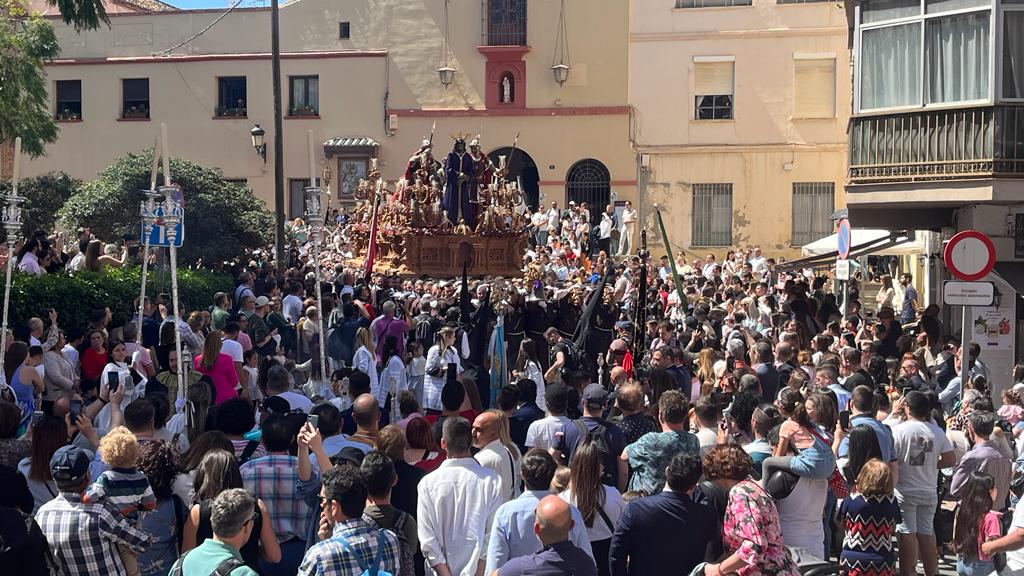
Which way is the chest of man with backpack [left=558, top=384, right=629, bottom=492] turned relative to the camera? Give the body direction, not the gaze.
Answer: away from the camera

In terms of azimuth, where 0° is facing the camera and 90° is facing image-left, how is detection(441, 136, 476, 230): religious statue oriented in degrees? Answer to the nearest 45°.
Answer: approximately 0°

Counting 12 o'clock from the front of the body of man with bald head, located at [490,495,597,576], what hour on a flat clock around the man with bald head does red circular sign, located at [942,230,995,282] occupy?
The red circular sign is roughly at 1 o'clock from the man with bald head.

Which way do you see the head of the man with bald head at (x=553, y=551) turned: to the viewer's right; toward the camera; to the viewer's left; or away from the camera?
away from the camera

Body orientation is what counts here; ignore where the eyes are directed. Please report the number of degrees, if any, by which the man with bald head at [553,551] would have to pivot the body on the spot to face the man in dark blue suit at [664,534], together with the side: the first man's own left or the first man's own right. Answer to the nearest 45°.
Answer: approximately 45° to the first man's own right

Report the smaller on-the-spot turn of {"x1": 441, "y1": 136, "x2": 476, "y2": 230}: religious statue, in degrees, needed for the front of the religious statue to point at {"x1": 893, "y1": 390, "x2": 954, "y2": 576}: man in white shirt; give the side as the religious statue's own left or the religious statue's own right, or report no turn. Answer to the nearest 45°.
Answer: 0° — it already faces them

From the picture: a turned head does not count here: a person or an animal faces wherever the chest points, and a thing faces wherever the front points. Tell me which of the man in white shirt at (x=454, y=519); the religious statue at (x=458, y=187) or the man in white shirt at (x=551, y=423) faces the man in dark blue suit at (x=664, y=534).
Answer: the religious statue

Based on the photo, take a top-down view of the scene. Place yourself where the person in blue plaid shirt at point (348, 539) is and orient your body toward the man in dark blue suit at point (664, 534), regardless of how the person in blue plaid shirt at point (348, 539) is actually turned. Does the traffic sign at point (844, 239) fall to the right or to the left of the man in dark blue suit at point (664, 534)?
left

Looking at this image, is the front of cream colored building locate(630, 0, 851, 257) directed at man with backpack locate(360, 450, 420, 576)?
yes

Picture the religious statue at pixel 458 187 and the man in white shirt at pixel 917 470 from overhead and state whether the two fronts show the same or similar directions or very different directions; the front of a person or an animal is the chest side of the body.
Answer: very different directions

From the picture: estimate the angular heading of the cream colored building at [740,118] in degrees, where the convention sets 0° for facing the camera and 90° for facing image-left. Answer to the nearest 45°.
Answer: approximately 0°

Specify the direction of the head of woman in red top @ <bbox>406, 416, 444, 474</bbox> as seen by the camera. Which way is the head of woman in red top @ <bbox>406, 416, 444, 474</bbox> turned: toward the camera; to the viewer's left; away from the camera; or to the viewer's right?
away from the camera

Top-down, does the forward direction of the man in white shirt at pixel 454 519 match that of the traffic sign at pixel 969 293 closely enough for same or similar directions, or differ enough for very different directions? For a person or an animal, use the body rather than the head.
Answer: very different directions

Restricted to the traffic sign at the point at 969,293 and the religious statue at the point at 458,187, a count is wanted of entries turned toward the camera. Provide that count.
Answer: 2
